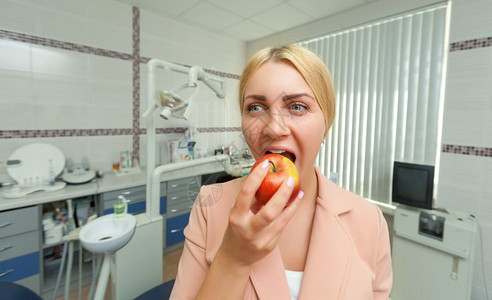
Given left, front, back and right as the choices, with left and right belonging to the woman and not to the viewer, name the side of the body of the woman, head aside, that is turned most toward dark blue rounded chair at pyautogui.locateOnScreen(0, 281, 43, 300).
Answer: right

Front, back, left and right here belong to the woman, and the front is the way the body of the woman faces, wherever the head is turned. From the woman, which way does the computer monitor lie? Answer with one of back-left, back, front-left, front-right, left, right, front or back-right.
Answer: back-left

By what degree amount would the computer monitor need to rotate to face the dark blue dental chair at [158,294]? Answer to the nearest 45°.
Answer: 0° — it already faces it

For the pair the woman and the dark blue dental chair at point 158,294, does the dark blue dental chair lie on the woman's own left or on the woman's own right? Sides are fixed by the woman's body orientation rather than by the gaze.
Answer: on the woman's own right

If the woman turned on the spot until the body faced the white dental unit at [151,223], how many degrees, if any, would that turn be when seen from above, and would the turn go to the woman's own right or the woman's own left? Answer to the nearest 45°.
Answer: approximately 135° to the woman's own right

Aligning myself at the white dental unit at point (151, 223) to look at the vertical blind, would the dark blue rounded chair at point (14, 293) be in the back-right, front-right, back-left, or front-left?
back-right
